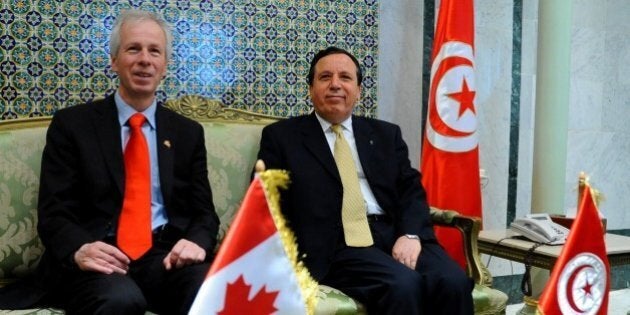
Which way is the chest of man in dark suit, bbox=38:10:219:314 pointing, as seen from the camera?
toward the camera

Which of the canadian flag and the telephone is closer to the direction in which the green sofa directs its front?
the canadian flag

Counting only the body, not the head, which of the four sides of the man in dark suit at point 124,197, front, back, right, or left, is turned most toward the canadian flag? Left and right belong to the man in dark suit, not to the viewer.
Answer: front

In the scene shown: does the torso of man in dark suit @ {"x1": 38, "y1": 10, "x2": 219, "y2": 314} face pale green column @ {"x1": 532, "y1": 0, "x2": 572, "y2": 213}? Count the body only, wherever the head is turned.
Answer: no

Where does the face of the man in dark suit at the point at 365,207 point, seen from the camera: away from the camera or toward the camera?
toward the camera

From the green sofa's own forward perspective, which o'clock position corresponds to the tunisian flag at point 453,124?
The tunisian flag is roughly at 8 o'clock from the green sofa.

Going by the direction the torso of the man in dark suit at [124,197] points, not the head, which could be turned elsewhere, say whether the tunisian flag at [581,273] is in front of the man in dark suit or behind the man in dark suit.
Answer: in front

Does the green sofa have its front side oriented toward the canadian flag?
yes

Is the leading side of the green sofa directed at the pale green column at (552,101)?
no

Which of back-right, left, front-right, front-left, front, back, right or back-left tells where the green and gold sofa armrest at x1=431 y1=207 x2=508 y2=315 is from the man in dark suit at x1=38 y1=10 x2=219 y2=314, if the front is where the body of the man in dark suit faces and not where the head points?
left

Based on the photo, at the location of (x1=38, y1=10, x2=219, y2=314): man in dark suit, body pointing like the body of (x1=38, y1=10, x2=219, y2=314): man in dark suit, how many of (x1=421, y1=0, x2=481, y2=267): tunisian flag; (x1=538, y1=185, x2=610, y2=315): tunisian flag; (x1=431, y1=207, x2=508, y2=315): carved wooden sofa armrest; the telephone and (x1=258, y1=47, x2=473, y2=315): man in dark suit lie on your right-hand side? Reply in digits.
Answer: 0

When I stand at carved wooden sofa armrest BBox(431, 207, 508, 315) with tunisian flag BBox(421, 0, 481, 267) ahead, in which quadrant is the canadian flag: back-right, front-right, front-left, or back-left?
back-left

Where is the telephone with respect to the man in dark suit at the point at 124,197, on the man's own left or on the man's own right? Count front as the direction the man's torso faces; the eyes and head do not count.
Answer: on the man's own left

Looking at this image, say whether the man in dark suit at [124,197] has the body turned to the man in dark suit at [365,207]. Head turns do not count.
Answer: no

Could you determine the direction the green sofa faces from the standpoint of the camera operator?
facing the viewer
